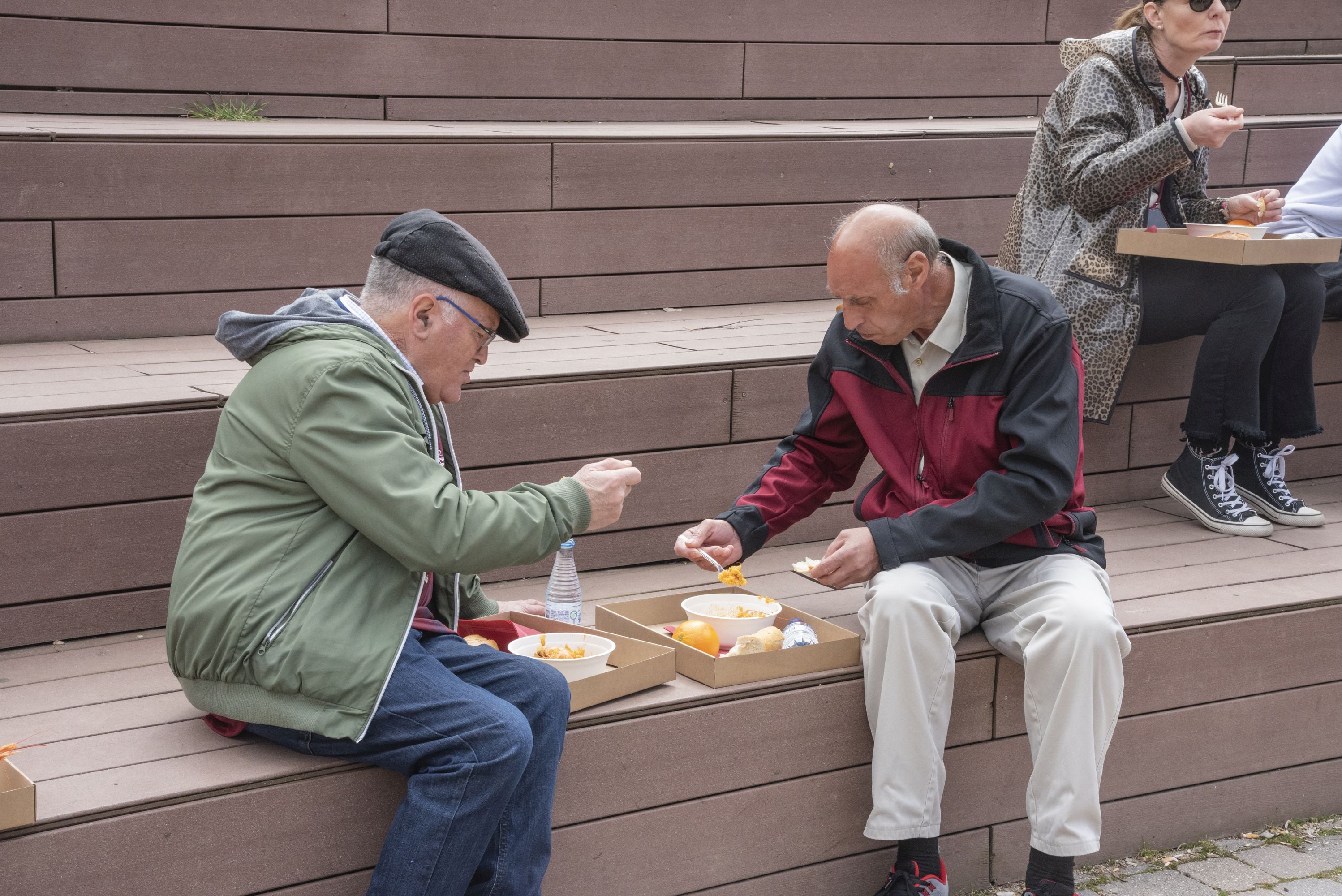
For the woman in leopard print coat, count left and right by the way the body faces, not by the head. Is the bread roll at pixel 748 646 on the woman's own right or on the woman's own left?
on the woman's own right

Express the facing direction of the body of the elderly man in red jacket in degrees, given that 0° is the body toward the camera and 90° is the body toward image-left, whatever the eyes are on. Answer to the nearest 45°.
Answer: approximately 45°

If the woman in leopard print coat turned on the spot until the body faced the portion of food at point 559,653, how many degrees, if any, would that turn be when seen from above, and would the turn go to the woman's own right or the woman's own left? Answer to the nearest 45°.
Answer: approximately 90° to the woman's own right

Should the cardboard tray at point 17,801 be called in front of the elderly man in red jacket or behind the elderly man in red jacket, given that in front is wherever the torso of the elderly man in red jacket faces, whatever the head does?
in front

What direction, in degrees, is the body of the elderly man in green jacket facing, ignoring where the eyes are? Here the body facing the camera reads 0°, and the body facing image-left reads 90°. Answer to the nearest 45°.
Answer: approximately 270°

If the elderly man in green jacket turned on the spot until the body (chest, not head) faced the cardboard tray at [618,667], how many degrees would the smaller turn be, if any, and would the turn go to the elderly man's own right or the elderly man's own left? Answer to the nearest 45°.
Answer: approximately 45° to the elderly man's own left

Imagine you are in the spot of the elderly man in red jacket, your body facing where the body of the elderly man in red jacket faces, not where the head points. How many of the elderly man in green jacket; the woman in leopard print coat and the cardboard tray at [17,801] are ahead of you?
2

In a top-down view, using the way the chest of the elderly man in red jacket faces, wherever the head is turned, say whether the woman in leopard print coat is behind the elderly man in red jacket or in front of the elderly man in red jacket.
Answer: behind

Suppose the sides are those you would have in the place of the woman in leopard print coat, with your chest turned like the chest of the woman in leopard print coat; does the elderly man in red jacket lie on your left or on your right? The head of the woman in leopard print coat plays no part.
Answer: on your right

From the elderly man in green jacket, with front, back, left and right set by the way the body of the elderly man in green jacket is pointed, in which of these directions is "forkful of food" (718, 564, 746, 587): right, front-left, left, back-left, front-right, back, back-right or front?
front-left

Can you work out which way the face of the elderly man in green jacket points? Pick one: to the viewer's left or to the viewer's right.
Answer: to the viewer's right

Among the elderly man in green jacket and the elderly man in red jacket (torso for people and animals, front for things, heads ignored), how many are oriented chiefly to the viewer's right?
1
